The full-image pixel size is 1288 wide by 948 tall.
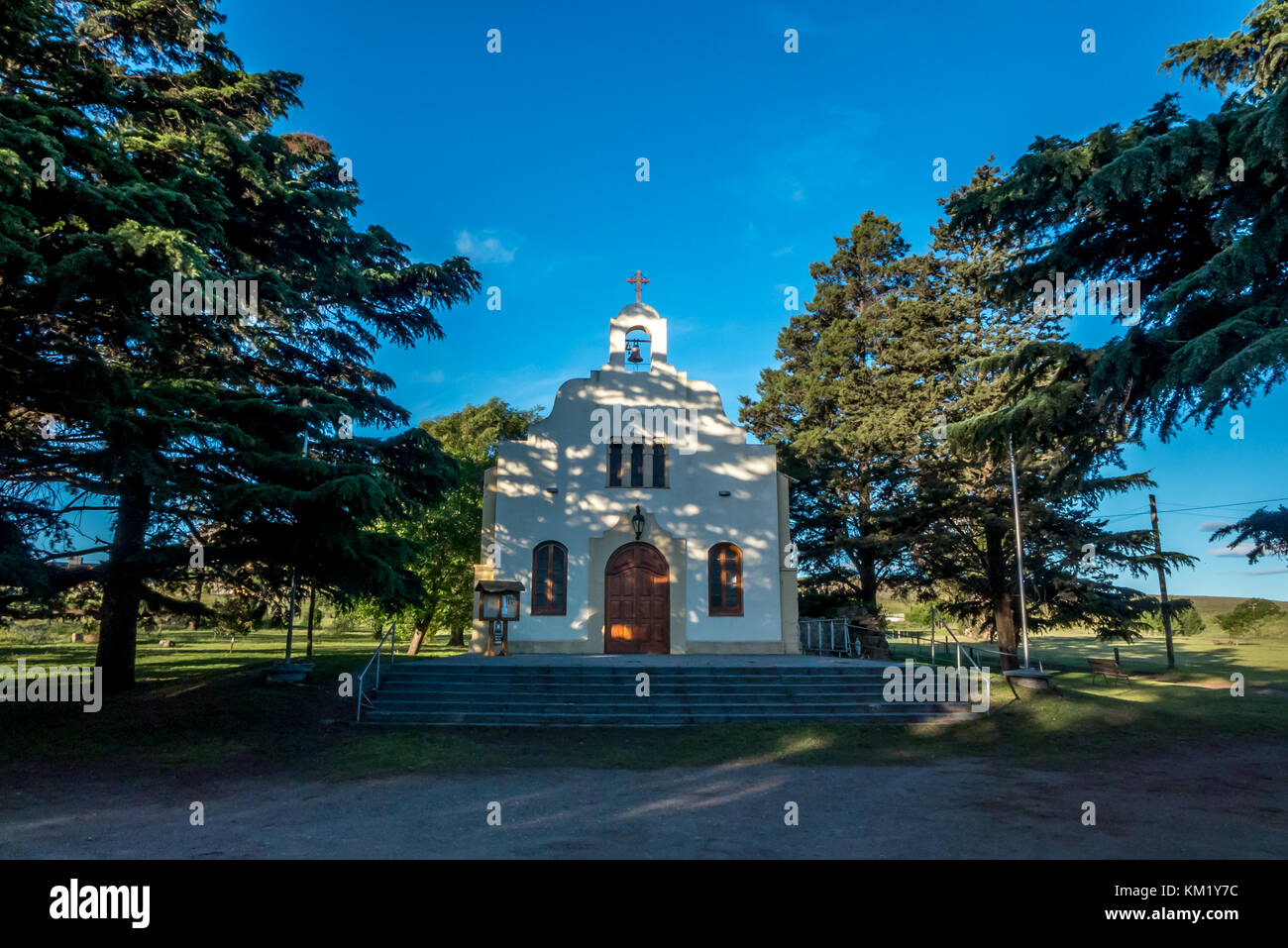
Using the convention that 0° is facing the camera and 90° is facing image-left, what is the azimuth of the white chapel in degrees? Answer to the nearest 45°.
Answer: approximately 0°

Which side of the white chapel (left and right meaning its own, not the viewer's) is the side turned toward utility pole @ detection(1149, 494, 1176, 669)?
left

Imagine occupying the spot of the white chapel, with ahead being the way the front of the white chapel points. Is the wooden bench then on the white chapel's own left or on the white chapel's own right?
on the white chapel's own left
